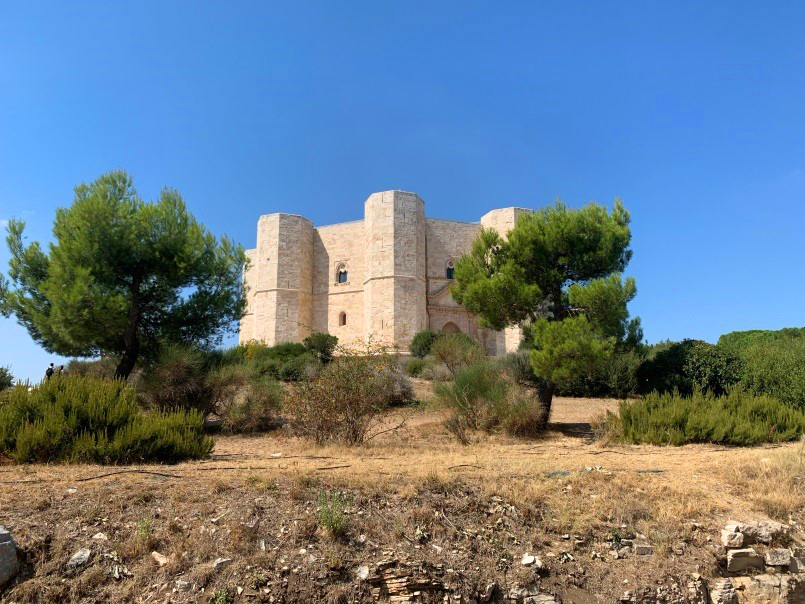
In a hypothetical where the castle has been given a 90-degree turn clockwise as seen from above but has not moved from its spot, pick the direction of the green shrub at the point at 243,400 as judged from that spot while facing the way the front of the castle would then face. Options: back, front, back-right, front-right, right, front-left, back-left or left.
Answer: front-left

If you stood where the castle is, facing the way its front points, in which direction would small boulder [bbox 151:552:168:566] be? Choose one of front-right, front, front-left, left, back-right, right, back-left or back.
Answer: front-right

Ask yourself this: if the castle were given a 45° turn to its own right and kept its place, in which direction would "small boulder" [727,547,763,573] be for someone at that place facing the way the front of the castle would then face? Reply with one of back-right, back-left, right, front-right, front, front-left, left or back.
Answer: front

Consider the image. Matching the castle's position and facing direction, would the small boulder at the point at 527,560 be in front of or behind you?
in front

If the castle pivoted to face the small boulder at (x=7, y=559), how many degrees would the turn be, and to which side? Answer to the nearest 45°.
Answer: approximately 45° to its right

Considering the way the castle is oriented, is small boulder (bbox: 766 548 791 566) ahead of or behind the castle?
ahead

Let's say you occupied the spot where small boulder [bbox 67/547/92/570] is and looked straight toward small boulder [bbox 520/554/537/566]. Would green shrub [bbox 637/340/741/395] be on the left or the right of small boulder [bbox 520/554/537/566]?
left

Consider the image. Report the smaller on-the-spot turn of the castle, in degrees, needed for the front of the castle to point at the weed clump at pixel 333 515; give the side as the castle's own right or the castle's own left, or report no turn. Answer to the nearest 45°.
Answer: approximately 45° to the castle's own right

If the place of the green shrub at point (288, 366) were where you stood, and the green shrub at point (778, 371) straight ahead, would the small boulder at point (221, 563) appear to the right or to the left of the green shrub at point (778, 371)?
right

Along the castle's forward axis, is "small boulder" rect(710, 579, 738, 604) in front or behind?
in front

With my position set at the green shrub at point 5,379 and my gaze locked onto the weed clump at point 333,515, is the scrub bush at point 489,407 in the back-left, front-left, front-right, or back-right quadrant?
front-left

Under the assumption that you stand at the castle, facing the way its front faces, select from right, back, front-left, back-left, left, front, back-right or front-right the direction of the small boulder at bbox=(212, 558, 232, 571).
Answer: front-right

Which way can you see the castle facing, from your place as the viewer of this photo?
facing the viewer and to the right of the viewer
